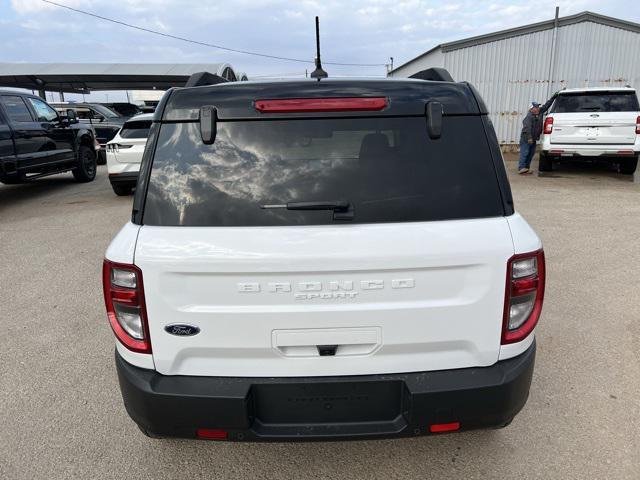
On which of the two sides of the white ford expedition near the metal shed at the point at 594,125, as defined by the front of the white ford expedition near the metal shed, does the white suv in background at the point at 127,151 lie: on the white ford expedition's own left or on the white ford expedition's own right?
on the white ford expedition's own left

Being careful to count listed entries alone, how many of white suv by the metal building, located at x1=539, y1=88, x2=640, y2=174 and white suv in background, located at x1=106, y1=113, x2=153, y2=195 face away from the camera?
2

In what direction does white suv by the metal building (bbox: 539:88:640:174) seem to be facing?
away from the camera

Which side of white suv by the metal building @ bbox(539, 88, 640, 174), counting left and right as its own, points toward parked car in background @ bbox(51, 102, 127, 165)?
left

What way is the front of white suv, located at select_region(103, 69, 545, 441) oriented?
away from the camera

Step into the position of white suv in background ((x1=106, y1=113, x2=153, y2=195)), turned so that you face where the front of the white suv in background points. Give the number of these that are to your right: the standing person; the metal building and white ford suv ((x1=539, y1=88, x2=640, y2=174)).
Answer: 3

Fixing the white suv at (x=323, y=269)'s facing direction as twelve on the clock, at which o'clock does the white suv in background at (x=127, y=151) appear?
The white suv in background is roughly at 11 o'clock from the white suv.

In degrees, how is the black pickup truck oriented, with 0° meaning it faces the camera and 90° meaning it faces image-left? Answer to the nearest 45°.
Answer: approximately 225°

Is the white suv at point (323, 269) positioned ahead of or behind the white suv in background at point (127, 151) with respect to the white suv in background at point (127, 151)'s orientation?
behind

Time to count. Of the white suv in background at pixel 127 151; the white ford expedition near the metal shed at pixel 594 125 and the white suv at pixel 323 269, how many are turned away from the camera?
3

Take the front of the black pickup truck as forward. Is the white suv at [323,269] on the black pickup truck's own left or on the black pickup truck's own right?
on the black pickup truck's own right

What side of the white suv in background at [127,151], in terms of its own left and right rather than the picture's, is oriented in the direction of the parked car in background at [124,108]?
front

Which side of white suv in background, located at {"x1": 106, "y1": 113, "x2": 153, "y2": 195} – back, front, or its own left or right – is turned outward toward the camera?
back
